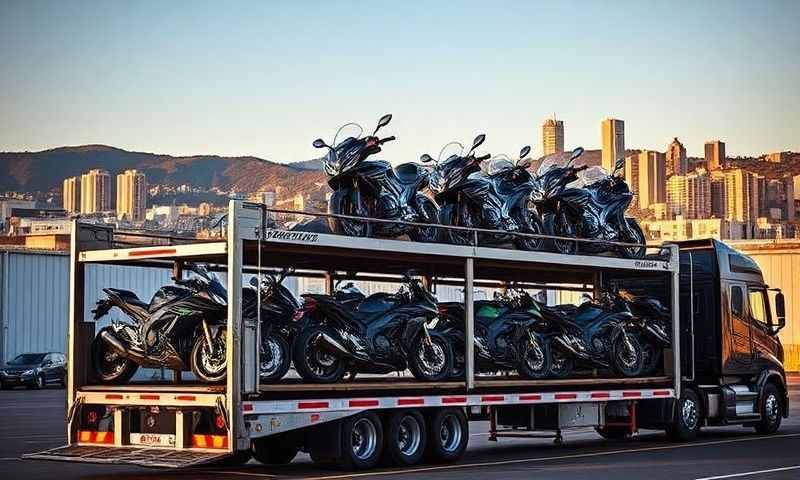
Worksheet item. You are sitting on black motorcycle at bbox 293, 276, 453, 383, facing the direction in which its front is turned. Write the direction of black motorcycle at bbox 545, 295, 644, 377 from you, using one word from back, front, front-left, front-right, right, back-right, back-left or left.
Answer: front-left

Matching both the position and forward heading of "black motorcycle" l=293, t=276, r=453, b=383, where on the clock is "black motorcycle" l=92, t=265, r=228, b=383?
"black motorcycle" l=92, t=265, r=228, b=383 is roughly at 5 o'clock from "black motorcycle" l=293, t=276, r=453, b=383.

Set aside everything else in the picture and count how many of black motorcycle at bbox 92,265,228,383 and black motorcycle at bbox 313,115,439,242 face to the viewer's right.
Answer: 1

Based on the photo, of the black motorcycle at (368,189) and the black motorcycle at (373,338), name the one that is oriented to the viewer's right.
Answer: the black motorcycle at (373,338)

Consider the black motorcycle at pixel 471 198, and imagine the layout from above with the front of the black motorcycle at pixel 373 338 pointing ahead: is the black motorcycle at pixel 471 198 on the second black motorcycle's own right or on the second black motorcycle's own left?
on the second black motorcycle's own left

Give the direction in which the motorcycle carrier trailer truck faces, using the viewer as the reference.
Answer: facing away from the viewer and to the right of the viewer

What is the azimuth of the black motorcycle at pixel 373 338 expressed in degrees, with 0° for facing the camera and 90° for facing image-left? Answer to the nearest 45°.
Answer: approximately 270°

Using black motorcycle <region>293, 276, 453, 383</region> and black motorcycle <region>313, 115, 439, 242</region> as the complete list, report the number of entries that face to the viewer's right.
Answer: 1

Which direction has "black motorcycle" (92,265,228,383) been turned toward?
to the viewer's right

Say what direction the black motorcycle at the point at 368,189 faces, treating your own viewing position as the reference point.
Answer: facing the viewer and to the left of the viewer

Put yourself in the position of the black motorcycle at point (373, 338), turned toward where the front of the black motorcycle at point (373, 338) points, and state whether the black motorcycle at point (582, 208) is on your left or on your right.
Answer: on your left
